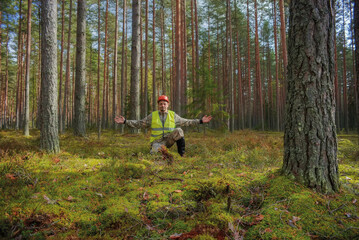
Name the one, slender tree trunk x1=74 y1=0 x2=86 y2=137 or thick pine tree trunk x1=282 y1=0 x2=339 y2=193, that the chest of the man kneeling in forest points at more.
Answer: the thick pine tree trunk

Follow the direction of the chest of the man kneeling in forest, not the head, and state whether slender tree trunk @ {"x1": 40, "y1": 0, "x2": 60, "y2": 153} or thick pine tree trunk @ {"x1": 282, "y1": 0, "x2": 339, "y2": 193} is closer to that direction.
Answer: the thick pine tree trunk

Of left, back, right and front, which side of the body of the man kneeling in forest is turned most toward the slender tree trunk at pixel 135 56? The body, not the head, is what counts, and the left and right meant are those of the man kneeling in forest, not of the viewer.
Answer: back

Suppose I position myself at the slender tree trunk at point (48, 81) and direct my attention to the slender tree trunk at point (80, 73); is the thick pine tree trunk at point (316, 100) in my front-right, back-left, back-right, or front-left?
back-right

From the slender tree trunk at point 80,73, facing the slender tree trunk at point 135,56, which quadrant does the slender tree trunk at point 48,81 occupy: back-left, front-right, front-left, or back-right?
back-right

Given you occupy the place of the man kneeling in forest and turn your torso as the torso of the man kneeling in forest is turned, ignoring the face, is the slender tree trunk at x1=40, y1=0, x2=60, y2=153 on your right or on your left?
on your right

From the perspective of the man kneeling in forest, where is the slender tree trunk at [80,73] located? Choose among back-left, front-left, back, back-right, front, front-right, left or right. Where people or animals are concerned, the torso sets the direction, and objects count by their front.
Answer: back-right

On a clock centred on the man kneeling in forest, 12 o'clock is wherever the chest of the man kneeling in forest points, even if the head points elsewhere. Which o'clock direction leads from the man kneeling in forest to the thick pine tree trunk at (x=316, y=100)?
The thick pine tree trunk is roughly at 11 o'clock from the man kneeling in forest.

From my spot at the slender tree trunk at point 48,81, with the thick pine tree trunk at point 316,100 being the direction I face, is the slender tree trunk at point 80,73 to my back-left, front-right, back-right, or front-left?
back-left

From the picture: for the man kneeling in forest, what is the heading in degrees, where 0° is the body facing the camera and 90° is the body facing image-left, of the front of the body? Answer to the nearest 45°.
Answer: approximately 0°
